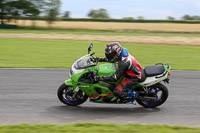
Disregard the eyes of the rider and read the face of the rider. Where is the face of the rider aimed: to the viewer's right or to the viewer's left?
to the viewer's left

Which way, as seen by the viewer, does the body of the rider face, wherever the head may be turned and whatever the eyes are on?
to the viewer's left

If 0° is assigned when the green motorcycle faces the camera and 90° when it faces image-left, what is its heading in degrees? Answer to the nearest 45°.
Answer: approximately 90°
